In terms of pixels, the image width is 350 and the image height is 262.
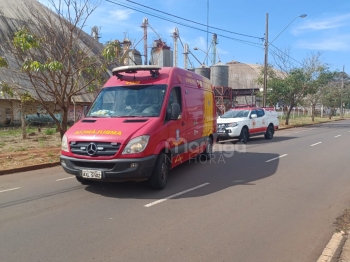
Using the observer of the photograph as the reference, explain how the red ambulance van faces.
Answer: facing the viewer and to the left of the viewer

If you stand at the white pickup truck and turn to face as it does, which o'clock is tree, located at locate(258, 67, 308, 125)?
The tree is roughly at 5 o'clock from the white pickup truck.

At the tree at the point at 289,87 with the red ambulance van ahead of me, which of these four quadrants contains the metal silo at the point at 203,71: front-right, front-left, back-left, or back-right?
back-right

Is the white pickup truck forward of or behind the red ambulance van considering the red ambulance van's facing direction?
behind

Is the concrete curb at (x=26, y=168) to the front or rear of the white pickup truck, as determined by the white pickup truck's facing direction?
to the front

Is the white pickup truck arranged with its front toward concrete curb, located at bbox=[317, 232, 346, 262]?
no

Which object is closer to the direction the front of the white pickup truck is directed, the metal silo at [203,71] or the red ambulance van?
the red ambulance van

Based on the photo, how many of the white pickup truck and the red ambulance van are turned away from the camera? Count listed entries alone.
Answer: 0

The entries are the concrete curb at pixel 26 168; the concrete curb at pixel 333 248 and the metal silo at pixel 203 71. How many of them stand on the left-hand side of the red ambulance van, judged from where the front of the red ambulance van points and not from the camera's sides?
1

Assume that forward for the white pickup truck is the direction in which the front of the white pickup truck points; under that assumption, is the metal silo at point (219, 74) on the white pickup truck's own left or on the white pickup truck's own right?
on the white pickup truck's own right

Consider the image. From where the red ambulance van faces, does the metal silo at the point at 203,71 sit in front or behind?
behind

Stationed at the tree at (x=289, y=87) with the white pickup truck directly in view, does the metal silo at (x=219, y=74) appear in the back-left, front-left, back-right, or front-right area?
back-right

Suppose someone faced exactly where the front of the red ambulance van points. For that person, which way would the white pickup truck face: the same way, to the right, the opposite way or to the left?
the same way

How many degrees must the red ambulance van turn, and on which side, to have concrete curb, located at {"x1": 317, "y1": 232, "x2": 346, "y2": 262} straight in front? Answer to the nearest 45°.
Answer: approximately 90° to its left

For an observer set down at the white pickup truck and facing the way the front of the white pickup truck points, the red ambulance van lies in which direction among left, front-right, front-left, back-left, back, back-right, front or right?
front-left

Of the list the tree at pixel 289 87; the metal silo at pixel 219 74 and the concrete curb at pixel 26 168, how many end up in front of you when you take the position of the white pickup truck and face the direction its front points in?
1
